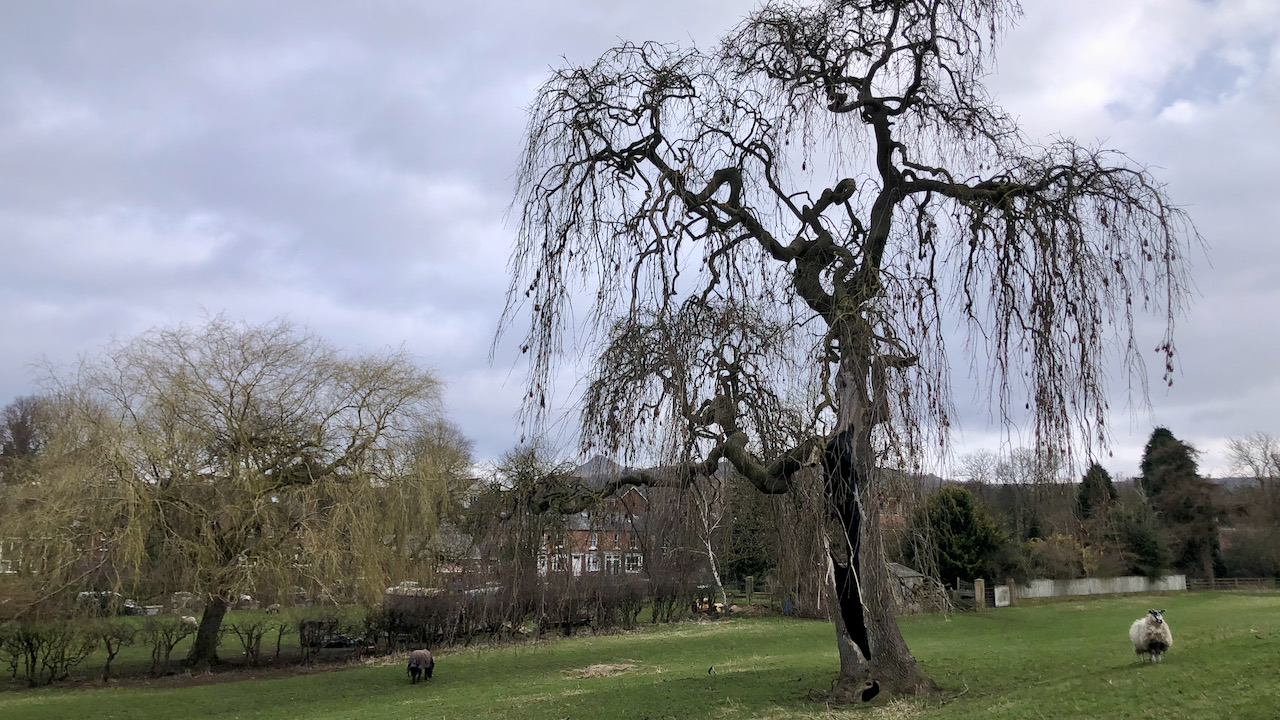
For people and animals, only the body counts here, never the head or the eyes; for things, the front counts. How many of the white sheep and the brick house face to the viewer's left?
0

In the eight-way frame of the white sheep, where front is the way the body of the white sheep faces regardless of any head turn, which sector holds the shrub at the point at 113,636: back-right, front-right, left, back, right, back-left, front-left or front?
back-right

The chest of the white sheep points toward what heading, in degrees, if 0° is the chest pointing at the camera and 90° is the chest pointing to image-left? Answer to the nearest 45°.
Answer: approximately 315°

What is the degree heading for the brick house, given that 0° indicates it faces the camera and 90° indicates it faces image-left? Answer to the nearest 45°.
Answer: approximately 0°
